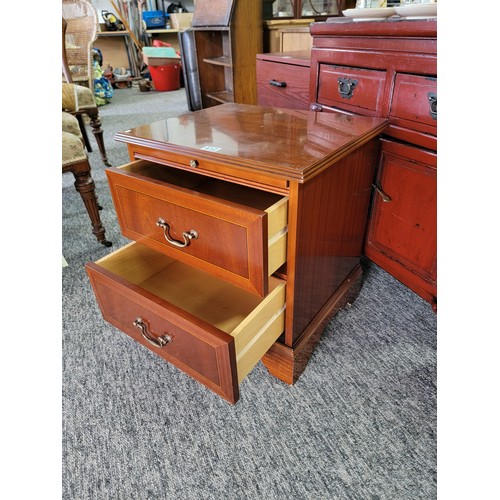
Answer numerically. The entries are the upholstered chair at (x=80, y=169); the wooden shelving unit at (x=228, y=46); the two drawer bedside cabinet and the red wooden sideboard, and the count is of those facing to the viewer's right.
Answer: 1

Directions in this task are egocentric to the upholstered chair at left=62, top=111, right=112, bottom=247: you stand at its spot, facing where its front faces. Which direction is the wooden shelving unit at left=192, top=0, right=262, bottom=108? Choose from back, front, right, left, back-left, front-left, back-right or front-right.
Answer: front-left

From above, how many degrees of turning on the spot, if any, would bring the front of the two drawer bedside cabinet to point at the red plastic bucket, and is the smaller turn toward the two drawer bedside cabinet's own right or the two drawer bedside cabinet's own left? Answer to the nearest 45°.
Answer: approximately 135° to the two drawer bedside cabinet's own right

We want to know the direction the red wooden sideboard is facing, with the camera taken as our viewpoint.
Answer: facing the viewer and to the left of the viewer

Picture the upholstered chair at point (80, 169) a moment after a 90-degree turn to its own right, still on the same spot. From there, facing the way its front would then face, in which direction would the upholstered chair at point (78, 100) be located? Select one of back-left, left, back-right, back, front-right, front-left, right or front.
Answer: back

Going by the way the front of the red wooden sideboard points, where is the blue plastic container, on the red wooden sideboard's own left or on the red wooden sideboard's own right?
on the red wooden sideboard's own right

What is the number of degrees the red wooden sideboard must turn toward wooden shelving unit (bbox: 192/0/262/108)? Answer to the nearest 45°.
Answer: approximately 90° to its right

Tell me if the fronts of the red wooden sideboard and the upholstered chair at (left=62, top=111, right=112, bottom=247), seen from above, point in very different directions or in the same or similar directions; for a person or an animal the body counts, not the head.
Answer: very different directions

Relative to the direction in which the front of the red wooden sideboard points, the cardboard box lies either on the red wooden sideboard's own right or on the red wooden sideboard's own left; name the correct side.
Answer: on the red wooden sideboard's own right

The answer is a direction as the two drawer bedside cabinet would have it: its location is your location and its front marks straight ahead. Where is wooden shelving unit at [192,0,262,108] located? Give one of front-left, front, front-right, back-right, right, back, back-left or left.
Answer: back-right

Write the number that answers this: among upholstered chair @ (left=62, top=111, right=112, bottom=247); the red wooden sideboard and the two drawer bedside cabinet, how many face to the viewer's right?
1

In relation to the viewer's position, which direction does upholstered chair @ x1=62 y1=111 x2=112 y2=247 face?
facing to the right of the viewer
